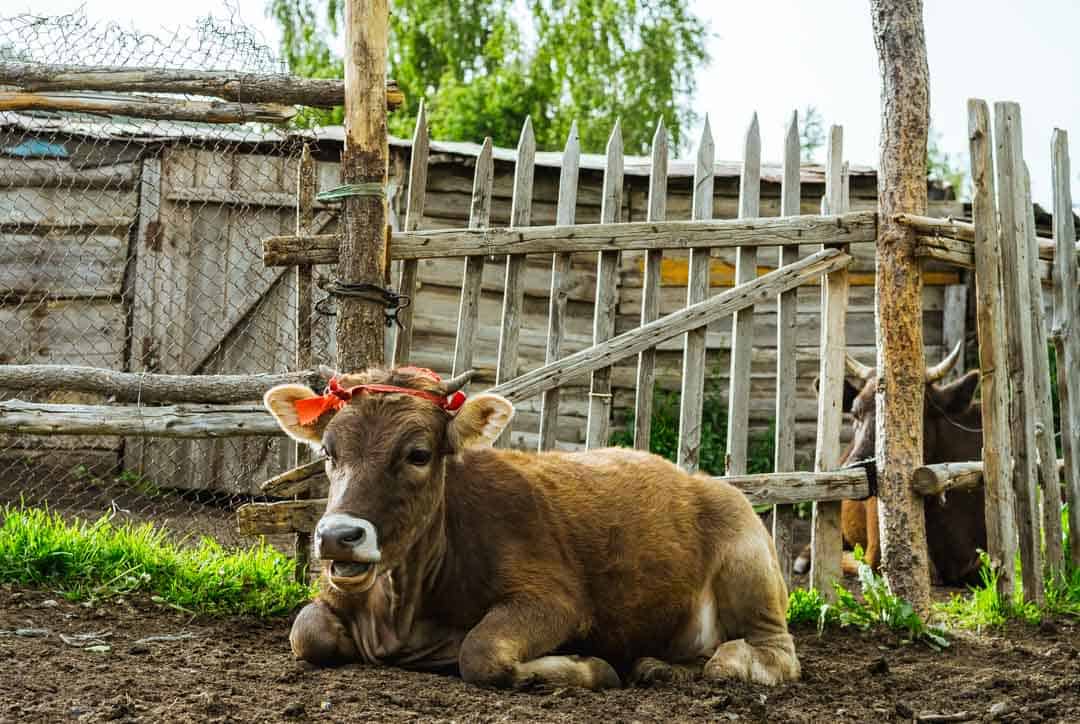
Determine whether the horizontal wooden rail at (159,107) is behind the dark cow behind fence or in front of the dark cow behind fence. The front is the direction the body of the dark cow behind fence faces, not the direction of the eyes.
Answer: in front

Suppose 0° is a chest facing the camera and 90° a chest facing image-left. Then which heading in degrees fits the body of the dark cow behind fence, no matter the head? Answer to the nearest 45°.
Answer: approximately 45°

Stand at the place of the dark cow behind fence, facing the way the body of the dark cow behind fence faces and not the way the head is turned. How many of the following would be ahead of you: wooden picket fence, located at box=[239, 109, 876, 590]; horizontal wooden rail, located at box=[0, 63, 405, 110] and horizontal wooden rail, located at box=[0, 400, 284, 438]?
3

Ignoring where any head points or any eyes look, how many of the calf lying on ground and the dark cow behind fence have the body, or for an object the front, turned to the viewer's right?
0

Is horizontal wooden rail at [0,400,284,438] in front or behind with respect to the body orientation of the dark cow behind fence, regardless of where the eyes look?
in front

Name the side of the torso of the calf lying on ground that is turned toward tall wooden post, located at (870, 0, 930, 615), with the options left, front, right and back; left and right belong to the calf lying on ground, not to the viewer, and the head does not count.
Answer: back

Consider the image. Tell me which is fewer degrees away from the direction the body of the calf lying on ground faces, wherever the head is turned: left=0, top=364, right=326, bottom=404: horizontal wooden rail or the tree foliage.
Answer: the horizontal wooden rail

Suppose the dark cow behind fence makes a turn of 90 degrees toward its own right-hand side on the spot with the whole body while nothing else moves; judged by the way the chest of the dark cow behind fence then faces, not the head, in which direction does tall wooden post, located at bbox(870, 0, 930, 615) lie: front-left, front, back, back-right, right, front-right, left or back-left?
back-left

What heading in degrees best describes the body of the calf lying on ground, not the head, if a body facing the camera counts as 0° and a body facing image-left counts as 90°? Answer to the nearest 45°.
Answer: approximately 45°

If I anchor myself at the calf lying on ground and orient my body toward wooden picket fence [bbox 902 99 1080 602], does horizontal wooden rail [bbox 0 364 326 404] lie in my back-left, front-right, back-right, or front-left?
back-left

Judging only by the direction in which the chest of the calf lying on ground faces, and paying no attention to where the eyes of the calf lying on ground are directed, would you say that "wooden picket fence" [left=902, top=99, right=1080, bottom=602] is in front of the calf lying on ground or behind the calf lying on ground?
behind
